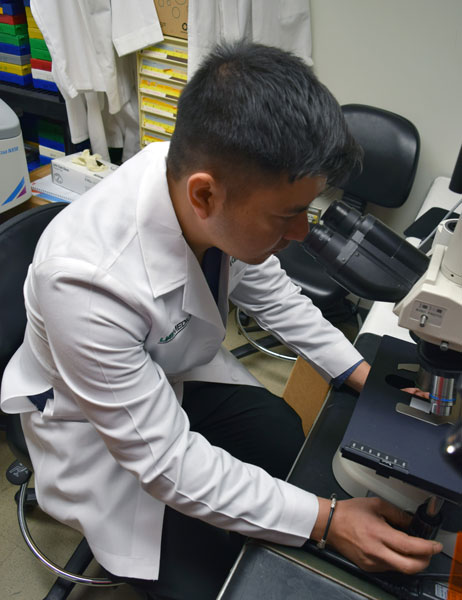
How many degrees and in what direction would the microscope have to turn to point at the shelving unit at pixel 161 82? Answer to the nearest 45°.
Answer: approximately 45° to its right

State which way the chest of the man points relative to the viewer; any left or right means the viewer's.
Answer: facing the viewer and to the right of the viewer

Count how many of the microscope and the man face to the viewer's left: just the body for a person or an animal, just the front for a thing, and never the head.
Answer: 1

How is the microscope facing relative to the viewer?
to the viewer's left

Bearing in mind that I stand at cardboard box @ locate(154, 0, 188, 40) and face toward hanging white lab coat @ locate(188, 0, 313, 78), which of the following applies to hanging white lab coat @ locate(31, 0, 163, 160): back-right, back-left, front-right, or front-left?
back-right

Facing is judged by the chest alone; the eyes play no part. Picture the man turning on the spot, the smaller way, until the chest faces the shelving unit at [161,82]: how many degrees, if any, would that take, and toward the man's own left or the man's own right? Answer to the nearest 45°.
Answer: approximately 135° to the man's own left

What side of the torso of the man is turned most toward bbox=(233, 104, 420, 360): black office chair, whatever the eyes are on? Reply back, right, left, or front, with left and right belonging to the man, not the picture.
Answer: left

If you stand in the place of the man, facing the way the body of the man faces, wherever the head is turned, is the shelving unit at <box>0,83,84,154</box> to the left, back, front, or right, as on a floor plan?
back

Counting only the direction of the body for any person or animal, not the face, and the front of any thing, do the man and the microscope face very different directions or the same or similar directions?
very different directions

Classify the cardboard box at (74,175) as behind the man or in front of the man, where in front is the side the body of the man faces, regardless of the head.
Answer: behind

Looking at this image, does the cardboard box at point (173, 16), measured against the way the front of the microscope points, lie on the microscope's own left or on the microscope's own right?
on the microscope's own right

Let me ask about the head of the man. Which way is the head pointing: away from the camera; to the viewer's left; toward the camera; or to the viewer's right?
to the viewer's right
